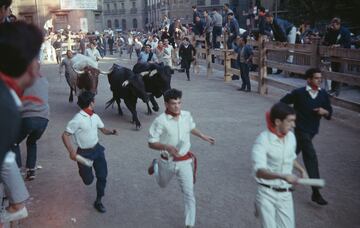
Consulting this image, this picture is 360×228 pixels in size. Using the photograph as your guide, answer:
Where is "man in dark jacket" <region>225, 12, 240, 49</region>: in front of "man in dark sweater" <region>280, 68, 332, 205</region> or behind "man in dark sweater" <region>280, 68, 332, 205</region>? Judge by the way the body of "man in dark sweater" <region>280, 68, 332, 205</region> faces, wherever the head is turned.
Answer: behind

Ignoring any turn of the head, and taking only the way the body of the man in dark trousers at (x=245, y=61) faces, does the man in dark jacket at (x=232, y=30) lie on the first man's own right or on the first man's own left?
on the first man's own right

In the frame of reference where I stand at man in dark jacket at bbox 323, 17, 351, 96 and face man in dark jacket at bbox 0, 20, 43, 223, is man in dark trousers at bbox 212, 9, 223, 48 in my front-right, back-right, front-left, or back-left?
back-right

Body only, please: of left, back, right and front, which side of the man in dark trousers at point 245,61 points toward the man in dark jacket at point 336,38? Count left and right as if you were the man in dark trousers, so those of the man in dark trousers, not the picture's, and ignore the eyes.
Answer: left

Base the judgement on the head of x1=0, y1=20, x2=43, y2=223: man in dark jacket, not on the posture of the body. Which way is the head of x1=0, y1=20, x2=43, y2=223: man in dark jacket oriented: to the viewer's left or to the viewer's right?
to the viewer's right

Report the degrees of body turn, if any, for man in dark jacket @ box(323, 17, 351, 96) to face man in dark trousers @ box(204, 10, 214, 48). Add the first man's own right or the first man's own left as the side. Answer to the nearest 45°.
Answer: approximately 90° to the first man's own right

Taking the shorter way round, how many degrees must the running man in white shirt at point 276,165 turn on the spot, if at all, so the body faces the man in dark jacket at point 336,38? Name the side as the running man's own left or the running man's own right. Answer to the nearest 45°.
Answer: approximately 135° to the running man's own left

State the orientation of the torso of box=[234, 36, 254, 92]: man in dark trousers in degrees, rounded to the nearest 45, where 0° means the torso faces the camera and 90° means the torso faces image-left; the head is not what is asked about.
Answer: approximately 45°

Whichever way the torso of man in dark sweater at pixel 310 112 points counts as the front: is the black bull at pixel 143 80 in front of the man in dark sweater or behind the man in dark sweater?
behind
